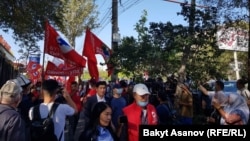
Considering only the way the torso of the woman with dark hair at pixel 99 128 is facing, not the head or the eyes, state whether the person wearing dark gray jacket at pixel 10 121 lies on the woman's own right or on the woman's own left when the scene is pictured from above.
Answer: on the woman's own right

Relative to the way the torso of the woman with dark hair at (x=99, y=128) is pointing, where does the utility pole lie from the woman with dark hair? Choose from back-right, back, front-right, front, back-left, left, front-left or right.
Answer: back-left

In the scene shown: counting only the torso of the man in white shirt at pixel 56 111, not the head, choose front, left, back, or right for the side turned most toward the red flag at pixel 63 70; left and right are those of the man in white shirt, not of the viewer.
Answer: front

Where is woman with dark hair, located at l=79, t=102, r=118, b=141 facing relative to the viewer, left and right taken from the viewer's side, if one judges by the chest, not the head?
facing the viewer and to the right of the viewer

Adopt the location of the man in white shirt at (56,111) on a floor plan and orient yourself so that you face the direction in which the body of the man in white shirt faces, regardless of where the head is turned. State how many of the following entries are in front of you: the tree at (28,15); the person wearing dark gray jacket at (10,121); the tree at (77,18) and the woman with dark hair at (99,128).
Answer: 2

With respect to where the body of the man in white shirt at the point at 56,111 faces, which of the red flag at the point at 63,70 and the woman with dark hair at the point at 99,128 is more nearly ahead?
the red flag

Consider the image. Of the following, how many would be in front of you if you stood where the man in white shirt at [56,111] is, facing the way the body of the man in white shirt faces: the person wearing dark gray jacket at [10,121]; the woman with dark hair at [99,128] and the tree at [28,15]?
1

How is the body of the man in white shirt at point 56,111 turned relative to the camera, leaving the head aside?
away from the camera
